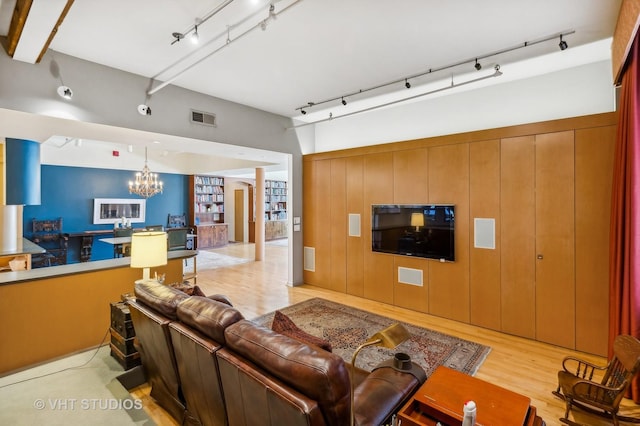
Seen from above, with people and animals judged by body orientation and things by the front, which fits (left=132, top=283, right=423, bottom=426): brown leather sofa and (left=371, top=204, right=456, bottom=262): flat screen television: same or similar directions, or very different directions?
very different directions

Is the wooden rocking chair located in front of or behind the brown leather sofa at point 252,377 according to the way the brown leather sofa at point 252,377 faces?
in front

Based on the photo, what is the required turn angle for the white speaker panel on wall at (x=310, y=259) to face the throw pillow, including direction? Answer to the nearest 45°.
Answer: approximately 45° to its left

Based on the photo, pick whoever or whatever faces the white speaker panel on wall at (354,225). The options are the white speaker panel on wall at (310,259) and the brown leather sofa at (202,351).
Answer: the brown leather sofa

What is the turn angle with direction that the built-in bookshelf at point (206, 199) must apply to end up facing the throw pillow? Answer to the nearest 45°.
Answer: approximately 45° to its right

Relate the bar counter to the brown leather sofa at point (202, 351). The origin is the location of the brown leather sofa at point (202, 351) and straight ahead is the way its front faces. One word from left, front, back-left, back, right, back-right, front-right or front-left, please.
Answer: left

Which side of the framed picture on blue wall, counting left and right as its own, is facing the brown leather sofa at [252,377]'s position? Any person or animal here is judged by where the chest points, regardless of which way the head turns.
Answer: front

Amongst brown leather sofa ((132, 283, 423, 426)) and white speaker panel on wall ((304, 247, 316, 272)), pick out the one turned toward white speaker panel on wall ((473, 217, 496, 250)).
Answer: the brown leather sofa

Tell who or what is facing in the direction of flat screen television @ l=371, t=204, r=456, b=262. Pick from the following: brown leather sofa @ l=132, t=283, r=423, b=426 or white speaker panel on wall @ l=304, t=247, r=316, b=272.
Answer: the brown leather sofa

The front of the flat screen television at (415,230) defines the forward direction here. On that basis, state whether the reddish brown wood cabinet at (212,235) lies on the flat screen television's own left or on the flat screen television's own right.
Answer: on the flat screen television's own right

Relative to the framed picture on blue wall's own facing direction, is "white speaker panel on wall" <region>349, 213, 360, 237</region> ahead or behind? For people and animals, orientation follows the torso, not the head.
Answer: ahead

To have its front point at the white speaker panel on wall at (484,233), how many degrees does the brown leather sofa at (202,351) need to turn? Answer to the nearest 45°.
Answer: approximately 45° to its right

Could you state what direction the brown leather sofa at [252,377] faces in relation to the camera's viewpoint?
facing away from the viewer and to the right of the viewer

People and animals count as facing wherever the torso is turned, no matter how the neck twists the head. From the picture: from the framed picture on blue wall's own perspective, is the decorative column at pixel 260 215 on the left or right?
on its left
